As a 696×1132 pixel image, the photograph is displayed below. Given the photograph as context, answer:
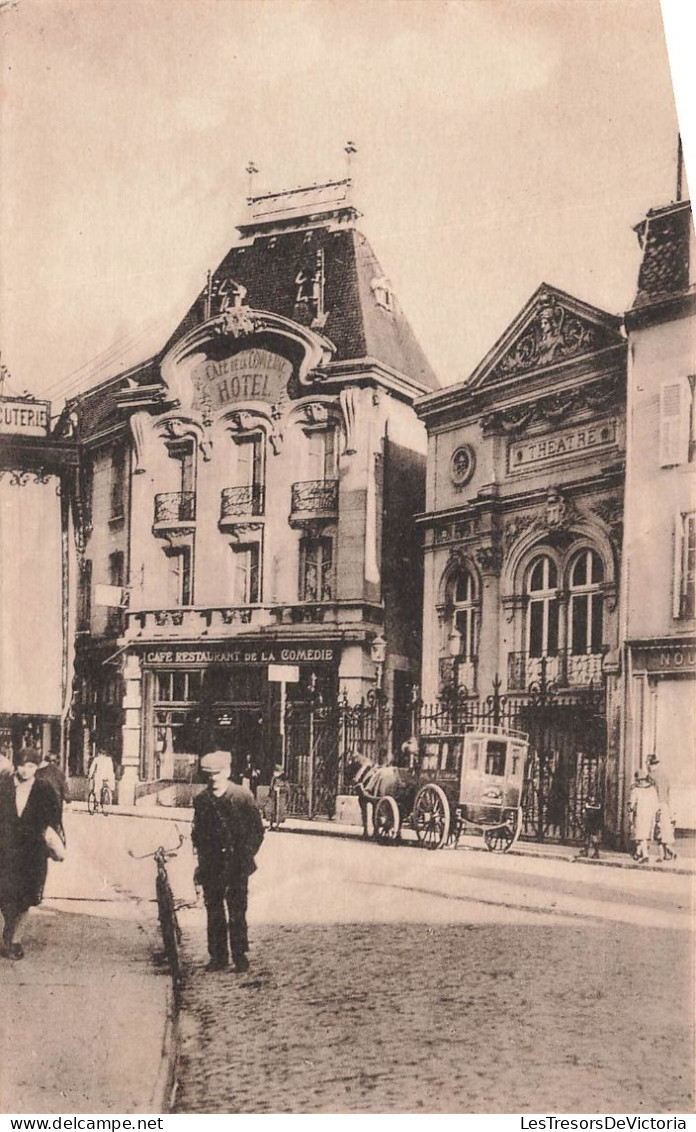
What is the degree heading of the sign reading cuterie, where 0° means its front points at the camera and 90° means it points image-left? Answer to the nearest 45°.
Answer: approximately 0°

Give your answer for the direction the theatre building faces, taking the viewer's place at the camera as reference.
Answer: facing the viewer and to the left of the viewer

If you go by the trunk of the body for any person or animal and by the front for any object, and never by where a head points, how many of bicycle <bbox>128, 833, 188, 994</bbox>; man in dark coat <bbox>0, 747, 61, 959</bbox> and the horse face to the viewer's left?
1

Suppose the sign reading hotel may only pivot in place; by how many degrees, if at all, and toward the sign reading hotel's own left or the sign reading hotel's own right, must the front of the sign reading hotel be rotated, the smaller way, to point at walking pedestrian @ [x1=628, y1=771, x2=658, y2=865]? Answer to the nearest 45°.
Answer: approximately 45° to the sign reading hotel's own left

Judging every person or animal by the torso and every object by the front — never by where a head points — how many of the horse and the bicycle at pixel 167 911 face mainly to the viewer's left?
1

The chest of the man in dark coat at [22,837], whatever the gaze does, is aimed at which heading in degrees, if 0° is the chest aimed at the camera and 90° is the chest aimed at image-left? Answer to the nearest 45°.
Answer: approximately 0°

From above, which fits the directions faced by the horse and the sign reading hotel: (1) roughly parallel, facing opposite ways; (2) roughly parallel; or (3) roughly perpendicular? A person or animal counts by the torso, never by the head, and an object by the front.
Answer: roughly perpendicular

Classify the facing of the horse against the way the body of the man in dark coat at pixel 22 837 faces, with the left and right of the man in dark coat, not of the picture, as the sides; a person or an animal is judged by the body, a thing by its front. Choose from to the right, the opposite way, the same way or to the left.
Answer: to the right

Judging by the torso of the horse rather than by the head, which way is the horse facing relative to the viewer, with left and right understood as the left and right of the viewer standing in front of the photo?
facing to the left of the viewer
